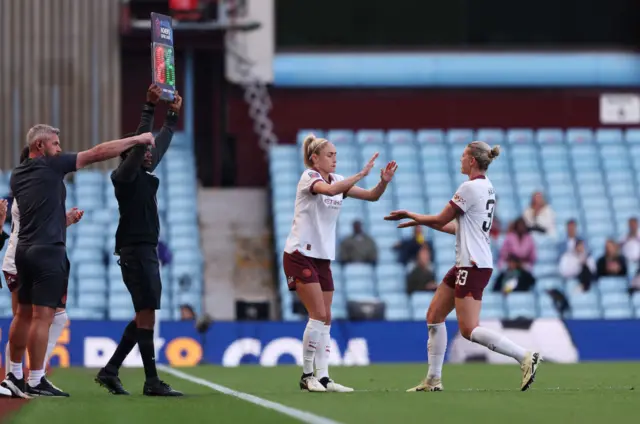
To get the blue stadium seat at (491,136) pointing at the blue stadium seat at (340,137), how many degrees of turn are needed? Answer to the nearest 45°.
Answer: approximately 90° to its right

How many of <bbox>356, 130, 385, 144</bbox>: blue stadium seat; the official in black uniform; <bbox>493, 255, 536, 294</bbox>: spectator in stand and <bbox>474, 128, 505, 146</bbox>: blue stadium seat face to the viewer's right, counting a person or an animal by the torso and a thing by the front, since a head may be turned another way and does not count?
1

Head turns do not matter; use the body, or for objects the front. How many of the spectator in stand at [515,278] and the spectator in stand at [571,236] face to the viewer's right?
0

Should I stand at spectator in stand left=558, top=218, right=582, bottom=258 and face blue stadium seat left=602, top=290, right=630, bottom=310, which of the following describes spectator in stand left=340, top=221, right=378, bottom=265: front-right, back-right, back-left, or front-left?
back-right

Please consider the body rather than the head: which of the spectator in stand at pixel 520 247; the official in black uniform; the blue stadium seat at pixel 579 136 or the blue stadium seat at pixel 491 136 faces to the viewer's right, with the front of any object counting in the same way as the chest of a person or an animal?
the official in black uniform

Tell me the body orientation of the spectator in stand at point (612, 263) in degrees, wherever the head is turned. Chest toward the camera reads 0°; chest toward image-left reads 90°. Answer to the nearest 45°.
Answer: approximately 0°

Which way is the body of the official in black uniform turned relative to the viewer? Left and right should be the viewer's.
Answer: facing to the right of the viewer

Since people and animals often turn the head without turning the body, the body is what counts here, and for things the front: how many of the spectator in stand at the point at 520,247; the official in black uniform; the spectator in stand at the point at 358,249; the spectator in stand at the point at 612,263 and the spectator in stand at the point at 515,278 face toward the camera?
4
